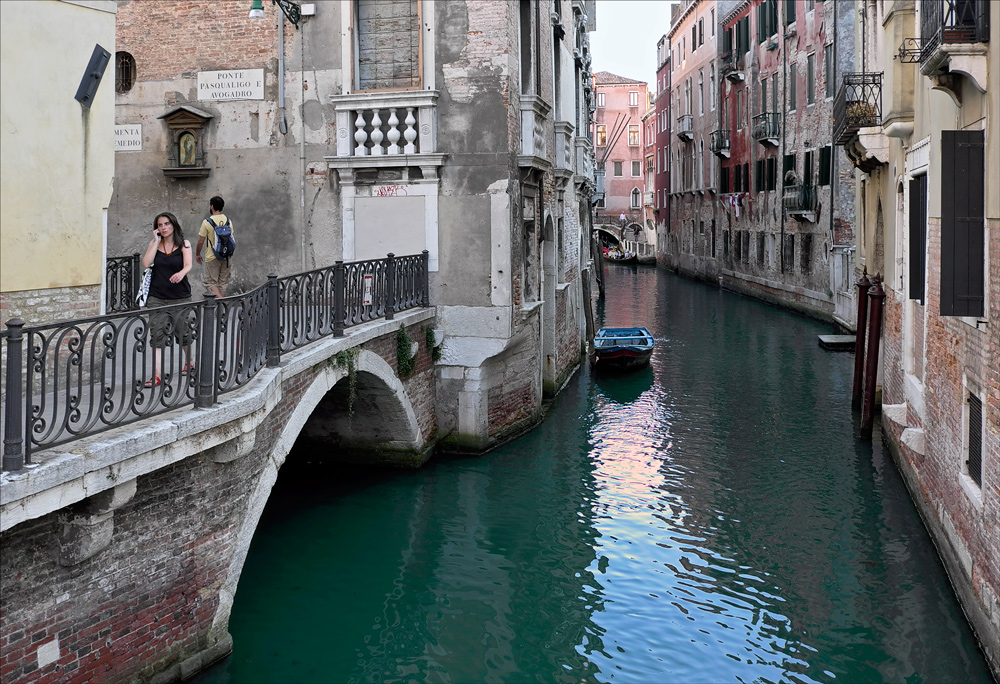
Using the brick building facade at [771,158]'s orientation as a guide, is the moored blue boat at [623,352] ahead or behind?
ahead

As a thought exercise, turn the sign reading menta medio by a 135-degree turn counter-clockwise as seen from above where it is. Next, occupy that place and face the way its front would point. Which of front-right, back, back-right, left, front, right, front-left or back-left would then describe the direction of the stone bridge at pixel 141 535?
back-right

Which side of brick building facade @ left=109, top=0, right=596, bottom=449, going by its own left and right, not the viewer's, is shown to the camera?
front

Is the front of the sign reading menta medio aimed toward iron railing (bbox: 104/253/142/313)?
yes

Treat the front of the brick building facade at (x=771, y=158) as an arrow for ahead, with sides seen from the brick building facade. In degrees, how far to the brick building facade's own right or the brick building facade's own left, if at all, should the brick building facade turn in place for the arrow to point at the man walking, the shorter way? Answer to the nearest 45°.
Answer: approximately 45° to the brick building facade's own left

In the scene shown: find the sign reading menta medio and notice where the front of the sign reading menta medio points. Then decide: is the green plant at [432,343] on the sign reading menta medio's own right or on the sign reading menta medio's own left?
on the sign reading menta medio's own left

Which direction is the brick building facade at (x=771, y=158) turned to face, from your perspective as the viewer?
facing the viewer and to the left of the viewer

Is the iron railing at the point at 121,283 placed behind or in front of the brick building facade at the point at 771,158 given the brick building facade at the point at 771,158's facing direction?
in front

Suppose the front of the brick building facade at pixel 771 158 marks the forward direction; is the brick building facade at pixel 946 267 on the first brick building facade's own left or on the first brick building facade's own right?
on the first brick building facade's own left

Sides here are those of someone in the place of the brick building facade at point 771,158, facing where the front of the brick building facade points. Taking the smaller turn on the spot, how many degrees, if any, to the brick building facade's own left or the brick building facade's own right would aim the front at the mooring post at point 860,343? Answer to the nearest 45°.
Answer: approximately 45° to the brick building facade's own left

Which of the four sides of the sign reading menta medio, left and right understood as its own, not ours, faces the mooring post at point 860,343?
left

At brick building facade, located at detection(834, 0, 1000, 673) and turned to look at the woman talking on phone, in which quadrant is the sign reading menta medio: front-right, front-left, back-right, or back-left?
front-right

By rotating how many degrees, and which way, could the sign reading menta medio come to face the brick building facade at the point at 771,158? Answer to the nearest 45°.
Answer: approximately 135° to its left

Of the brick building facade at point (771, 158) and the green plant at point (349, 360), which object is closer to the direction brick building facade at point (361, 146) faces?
the green plant

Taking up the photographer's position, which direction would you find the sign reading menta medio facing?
facing the viewer
